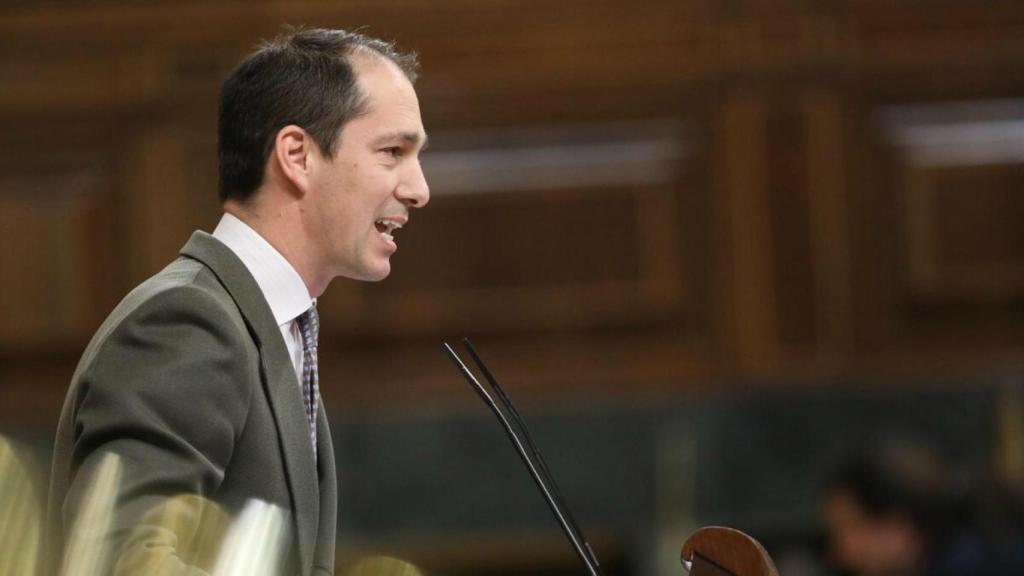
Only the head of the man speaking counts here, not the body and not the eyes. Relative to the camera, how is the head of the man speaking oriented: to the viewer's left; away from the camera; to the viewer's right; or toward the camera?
to the viewer's right

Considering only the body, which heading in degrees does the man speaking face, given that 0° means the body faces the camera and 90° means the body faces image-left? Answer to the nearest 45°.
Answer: approximately 270°

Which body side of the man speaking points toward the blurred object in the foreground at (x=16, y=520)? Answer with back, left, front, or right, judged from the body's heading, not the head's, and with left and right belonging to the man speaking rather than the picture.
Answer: right

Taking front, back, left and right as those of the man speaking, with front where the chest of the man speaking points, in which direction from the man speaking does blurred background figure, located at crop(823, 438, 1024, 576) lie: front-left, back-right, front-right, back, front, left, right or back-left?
front-left
